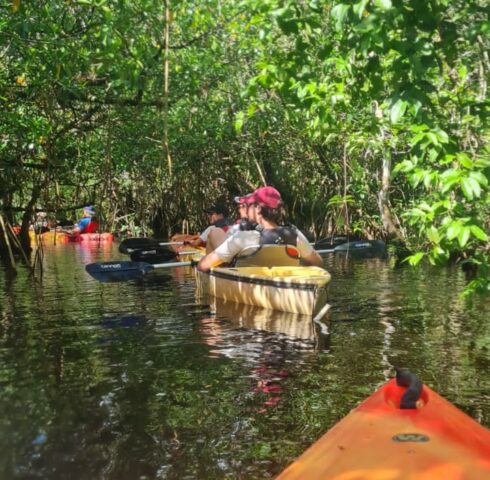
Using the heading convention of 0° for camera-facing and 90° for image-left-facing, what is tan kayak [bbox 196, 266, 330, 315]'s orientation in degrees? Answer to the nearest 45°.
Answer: approximately 135°

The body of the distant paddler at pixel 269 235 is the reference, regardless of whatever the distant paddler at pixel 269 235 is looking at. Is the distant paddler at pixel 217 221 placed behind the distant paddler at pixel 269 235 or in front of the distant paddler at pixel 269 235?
in front

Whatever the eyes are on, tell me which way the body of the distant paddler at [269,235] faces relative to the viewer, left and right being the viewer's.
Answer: facing away from the viewer and to the left of the viewer

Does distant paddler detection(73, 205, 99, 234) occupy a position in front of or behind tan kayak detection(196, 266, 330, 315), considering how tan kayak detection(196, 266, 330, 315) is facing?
in front

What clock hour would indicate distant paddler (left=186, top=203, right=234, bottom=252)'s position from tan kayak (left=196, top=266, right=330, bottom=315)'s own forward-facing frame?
The distant paddler is roughly at 1 o'clock from the tan kayak.
